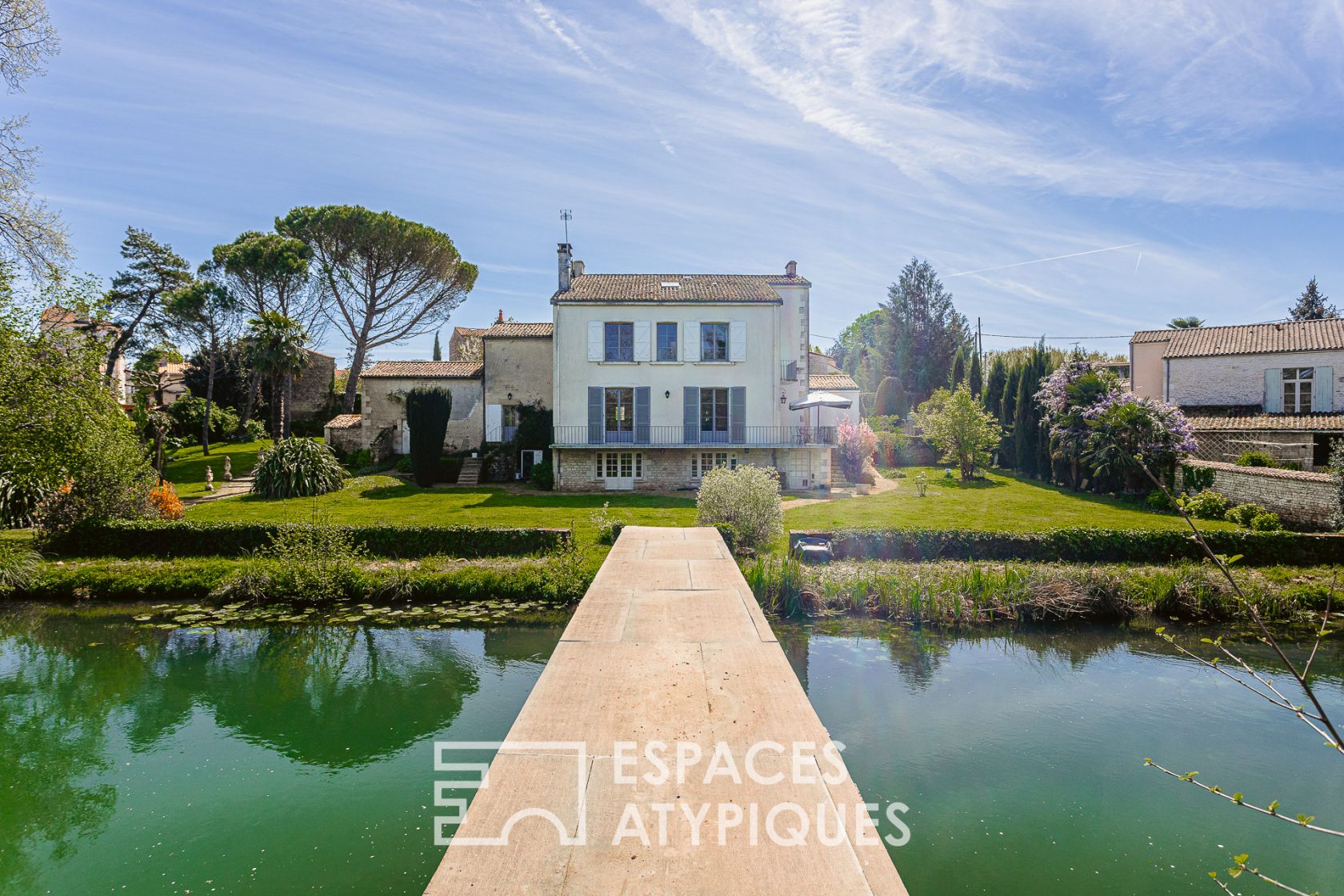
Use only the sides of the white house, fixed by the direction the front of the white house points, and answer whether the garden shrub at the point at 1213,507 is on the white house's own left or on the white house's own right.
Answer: on the white house's own left

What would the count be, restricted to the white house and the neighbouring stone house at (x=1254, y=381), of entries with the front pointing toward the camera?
2

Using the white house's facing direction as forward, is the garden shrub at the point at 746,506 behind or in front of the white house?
in front

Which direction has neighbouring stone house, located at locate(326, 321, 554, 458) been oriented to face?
toward the camera

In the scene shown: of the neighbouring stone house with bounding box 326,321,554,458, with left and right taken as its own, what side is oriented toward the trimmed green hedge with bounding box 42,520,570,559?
front

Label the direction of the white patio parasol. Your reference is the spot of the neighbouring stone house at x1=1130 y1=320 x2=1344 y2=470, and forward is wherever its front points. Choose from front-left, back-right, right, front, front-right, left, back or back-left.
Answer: front-right

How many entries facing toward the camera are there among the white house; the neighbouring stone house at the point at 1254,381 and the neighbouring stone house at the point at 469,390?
3

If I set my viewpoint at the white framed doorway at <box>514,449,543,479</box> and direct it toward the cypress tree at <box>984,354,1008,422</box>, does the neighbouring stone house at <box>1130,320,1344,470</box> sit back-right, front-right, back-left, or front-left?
front-right

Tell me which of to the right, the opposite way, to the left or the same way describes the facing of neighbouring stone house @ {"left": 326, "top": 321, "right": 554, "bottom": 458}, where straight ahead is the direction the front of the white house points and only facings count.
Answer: the same way

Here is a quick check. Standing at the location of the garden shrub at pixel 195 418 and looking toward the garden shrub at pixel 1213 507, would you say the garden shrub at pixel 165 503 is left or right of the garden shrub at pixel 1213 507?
right

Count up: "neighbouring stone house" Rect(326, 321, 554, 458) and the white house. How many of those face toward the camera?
2

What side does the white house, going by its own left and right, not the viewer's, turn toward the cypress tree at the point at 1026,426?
left

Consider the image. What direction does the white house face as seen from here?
toward the camera
